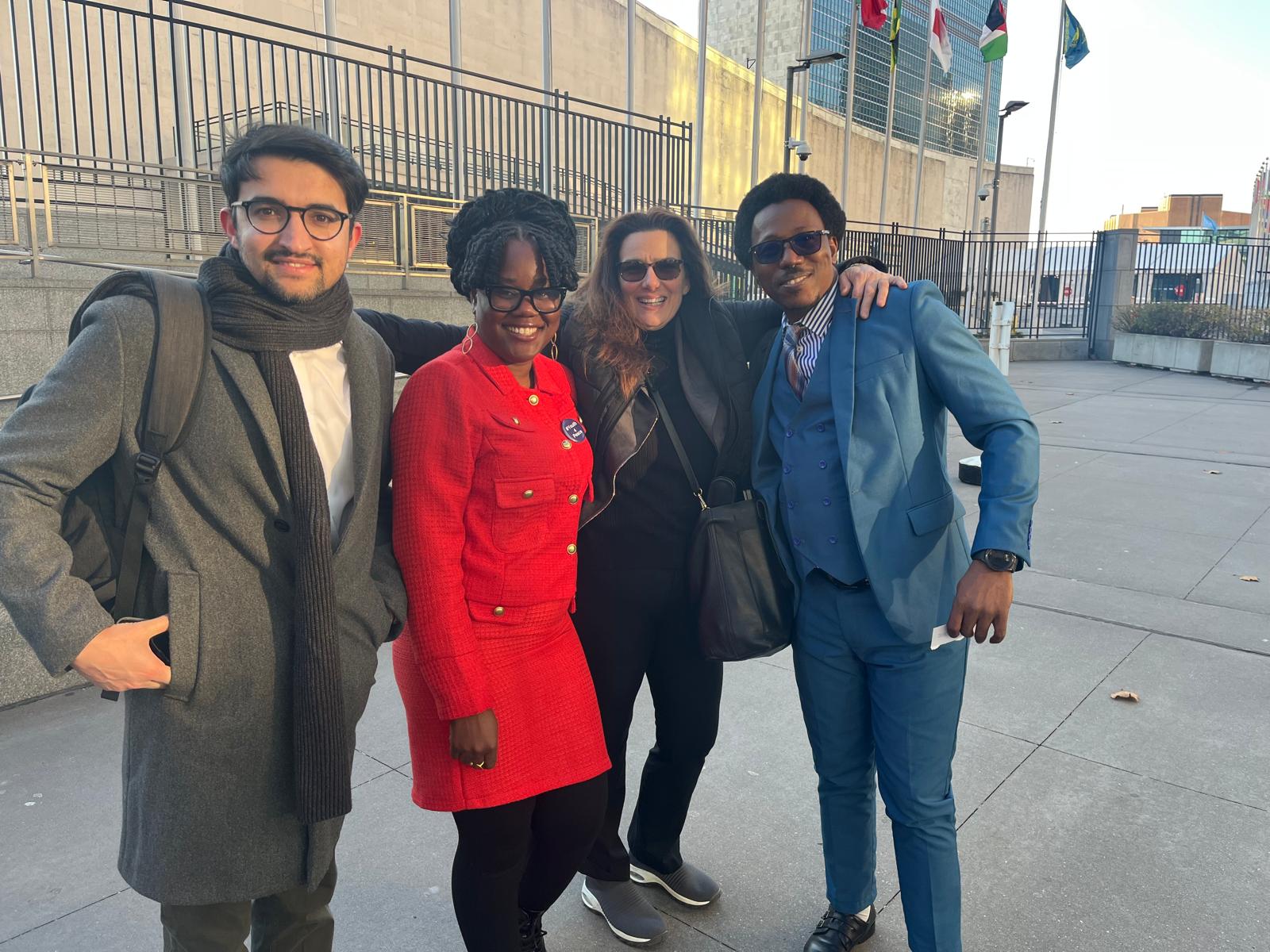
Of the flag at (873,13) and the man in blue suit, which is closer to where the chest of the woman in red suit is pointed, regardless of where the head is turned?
the man in blue suit

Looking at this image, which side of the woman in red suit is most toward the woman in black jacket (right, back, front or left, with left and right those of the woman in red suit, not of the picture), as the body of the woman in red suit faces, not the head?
left

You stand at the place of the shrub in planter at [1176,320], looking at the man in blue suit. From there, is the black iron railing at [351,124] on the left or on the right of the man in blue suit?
right

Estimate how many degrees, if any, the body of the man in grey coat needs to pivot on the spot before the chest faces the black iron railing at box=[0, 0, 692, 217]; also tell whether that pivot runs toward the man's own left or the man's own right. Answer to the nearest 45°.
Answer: approximately 135° to the man's own left

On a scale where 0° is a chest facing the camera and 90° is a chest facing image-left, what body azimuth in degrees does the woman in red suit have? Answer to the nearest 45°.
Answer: approximately 315°

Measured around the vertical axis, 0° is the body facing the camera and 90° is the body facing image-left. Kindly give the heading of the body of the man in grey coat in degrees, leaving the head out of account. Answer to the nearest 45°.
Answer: approximately 315°
